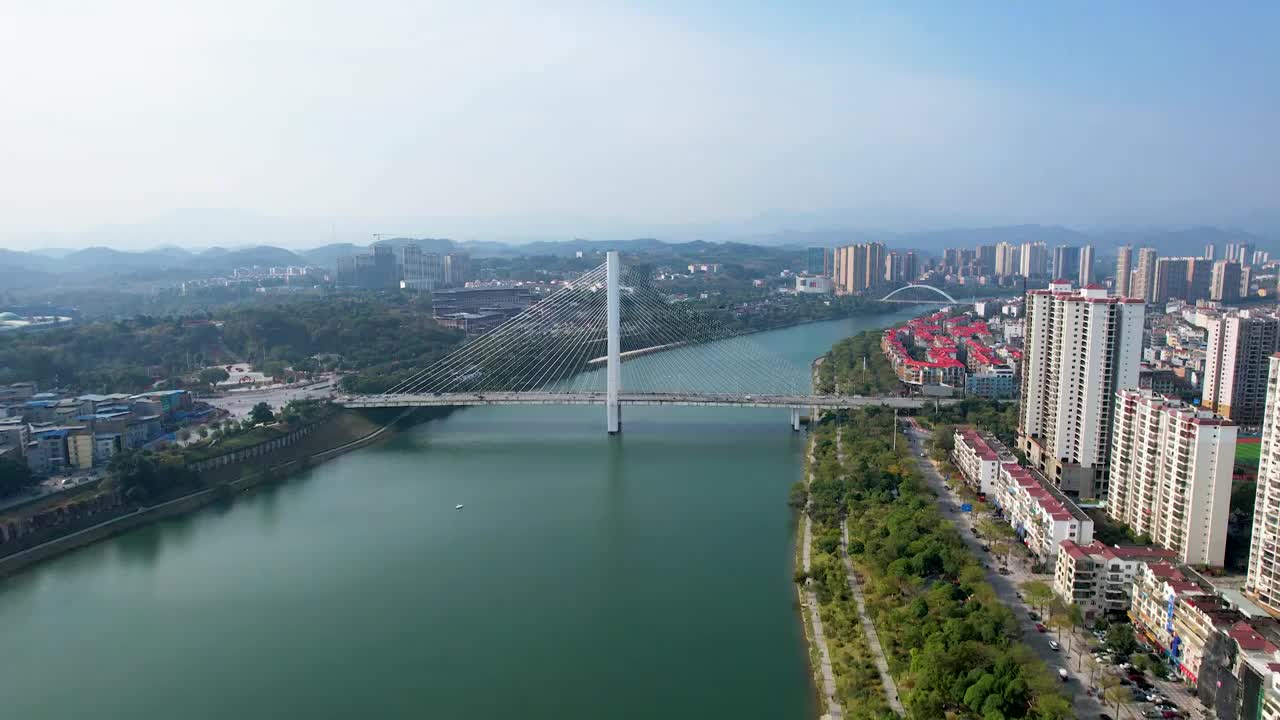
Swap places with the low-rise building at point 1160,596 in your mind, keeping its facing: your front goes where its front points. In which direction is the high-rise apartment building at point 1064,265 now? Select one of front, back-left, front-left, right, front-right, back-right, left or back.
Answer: back-right

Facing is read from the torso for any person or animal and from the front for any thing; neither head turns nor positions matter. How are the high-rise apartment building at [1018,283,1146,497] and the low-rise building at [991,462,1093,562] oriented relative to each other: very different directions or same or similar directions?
same or similar directions

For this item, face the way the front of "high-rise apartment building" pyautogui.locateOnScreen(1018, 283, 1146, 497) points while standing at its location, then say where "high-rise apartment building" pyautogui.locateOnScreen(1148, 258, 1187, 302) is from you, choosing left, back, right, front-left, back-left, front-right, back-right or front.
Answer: back-right

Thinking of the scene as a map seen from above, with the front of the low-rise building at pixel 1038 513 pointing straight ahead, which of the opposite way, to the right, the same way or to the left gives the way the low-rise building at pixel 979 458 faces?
the same way

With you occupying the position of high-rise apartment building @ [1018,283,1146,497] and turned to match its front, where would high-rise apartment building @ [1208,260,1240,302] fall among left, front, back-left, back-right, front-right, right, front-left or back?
back-right

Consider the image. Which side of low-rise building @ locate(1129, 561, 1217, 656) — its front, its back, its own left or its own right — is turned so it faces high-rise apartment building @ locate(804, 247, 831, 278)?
right

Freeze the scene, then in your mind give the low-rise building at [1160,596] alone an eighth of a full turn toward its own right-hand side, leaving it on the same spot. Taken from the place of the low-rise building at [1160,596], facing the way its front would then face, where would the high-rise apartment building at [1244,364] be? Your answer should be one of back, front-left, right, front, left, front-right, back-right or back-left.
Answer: right

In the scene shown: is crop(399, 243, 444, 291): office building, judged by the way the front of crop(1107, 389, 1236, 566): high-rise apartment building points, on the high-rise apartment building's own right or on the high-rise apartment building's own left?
on the high-rise apartment building's own right

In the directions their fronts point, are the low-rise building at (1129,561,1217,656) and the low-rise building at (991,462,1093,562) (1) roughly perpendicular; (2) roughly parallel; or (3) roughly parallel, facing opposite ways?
roughly parallel

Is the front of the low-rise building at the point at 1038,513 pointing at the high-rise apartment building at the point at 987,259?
no

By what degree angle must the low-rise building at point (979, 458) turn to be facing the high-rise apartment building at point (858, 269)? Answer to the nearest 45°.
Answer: approximately 135° to its right

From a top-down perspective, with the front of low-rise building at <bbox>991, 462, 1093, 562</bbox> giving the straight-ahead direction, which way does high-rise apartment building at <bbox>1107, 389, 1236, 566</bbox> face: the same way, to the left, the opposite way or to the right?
the same way

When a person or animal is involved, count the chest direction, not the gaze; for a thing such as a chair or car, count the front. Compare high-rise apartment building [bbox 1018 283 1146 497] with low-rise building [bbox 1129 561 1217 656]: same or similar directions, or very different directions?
same or similar directions

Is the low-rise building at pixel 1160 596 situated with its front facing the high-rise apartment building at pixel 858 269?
no

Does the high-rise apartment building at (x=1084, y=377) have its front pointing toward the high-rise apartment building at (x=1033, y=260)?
no

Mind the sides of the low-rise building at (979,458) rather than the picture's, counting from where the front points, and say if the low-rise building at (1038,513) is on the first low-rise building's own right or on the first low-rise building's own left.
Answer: on the first low-rise building's own left

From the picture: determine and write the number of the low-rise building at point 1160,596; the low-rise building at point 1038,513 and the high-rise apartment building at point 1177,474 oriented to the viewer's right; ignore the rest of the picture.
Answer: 0

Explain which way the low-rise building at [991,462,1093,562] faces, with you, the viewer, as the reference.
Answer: facing the viewer and to the left of the viewer

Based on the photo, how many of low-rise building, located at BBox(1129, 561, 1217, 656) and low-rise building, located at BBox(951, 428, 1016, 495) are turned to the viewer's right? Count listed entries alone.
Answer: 0
